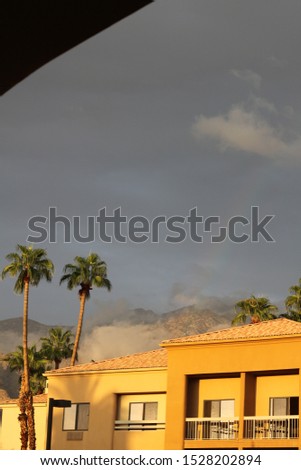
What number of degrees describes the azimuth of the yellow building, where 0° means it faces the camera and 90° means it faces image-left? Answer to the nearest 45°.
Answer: approximately 0°
